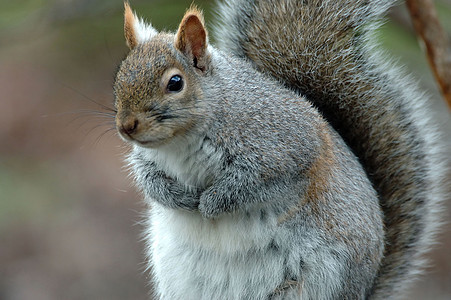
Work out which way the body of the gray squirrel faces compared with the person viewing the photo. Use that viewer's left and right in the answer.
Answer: facing the viewer and to the left of the viewer
